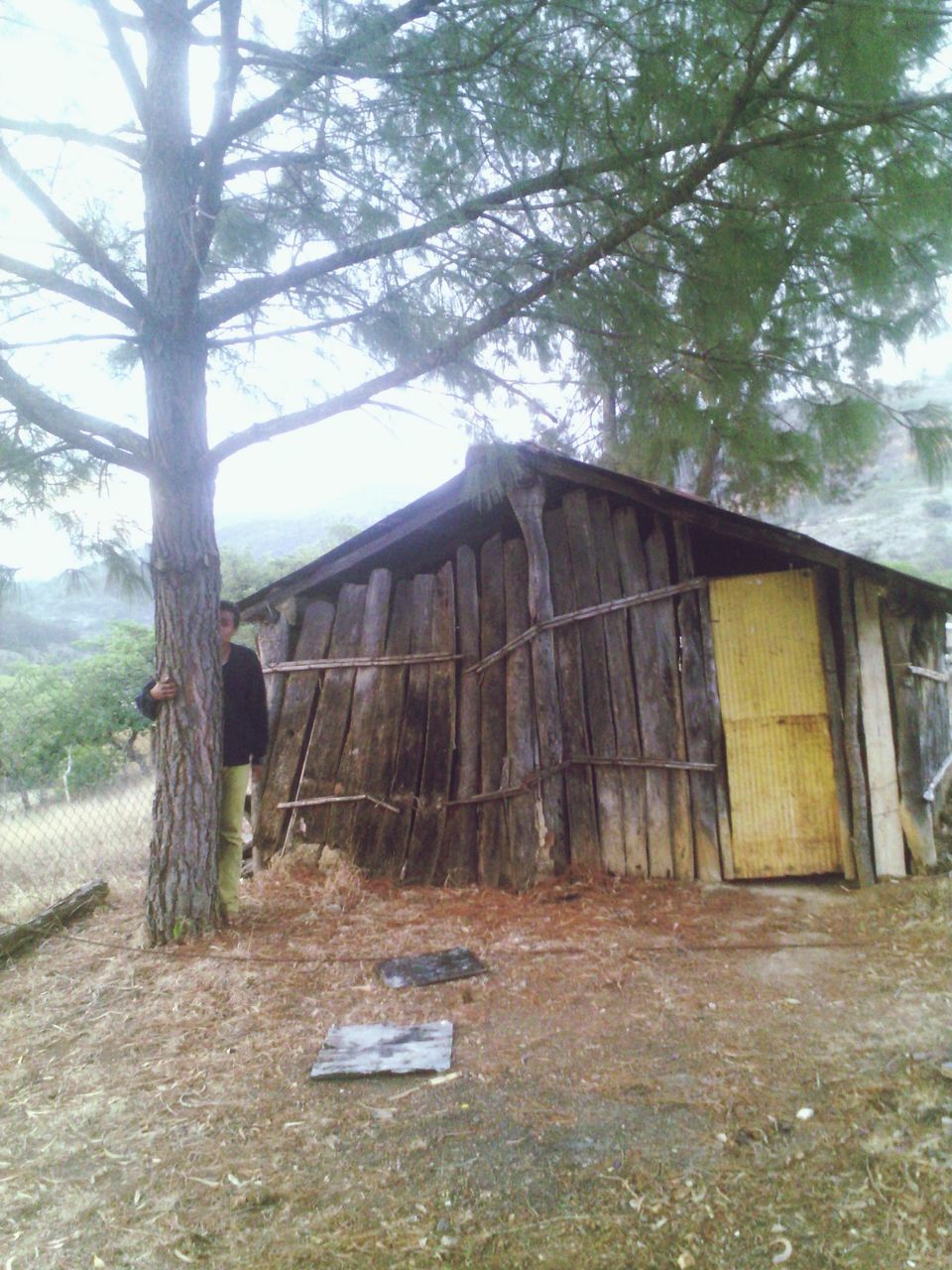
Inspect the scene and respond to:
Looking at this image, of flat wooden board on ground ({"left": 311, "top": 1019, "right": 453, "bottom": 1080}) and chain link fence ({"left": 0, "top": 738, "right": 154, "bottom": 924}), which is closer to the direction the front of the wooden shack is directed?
the flat wooden board on ground

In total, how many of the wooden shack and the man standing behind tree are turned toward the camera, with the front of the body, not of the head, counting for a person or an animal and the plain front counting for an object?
2

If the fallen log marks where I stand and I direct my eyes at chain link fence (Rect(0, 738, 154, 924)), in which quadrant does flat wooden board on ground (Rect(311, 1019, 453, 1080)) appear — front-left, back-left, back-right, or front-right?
back-right

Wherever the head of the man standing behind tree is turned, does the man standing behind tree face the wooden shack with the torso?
no

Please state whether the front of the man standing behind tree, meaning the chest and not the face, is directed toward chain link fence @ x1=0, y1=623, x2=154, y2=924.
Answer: no

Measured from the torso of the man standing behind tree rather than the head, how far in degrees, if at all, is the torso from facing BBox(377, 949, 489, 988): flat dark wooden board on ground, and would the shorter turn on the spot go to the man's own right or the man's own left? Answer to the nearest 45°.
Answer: approximately 45° to the man's own left

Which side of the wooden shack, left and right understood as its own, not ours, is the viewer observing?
front

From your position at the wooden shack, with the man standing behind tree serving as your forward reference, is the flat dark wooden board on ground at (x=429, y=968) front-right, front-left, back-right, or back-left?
front-left

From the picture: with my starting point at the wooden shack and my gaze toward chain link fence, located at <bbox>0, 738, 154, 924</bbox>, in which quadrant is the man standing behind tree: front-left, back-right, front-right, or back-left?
front-left

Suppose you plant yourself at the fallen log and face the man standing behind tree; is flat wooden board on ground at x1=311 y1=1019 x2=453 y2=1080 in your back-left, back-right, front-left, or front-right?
front-right

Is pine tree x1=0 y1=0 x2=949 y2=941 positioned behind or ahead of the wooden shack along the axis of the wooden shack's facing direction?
ahead

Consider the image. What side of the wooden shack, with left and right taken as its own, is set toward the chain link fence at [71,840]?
right

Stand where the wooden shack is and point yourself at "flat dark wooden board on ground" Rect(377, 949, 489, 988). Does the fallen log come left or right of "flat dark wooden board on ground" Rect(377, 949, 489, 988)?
right
